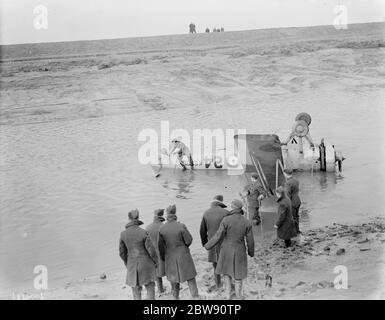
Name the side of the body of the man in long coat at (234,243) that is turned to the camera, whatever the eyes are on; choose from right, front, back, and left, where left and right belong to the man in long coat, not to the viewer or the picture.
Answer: back

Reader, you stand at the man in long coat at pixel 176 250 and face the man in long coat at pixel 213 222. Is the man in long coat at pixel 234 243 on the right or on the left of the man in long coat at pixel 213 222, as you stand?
right

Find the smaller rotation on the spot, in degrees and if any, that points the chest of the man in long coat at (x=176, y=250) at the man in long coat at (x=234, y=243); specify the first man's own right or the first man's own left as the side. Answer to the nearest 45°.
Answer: approximately 90° to the first man's own right

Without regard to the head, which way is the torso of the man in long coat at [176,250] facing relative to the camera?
away from the camera

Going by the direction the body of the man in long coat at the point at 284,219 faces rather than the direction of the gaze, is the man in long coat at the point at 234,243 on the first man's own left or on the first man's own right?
on the first man's own left

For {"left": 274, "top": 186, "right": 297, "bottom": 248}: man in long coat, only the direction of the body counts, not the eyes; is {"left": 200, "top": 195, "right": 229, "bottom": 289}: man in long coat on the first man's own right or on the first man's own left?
on the first man's own left

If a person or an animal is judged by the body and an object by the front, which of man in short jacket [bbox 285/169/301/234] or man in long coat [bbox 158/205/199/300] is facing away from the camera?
man in long coat [bbox 158/205/199/300]
